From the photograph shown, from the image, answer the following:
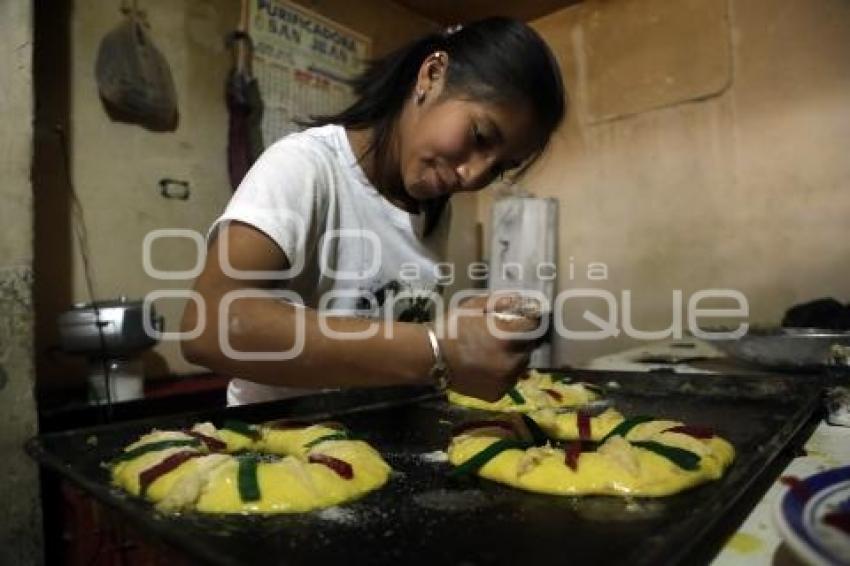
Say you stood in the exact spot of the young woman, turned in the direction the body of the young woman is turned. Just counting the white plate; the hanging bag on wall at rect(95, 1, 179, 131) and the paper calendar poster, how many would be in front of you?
1

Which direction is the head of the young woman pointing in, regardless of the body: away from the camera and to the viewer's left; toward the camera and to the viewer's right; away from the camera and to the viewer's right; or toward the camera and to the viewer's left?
toward the camera and to the viewer's right

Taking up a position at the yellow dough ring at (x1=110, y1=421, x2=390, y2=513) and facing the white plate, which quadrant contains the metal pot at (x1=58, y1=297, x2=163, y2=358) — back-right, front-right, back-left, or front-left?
back-left

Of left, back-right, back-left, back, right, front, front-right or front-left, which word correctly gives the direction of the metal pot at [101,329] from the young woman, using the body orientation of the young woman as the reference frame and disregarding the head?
back

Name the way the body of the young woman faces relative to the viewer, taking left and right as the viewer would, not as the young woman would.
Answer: facing the viewer and to the right of the viewer

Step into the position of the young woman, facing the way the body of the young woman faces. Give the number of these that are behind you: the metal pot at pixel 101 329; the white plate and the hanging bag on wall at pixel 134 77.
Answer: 2

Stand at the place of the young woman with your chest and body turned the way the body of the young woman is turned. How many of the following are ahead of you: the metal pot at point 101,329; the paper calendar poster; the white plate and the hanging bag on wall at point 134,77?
1

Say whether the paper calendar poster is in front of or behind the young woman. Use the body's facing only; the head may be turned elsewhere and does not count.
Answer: behind

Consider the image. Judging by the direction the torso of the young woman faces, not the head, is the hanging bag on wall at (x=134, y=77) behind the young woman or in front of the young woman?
behind

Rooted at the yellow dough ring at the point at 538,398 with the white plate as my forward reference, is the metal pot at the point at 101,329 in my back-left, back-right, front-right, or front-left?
back-right

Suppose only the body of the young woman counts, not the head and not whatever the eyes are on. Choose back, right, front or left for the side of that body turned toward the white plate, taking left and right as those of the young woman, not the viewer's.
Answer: front

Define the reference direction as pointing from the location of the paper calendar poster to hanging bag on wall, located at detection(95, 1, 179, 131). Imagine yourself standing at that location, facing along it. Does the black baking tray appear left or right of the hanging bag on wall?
left
